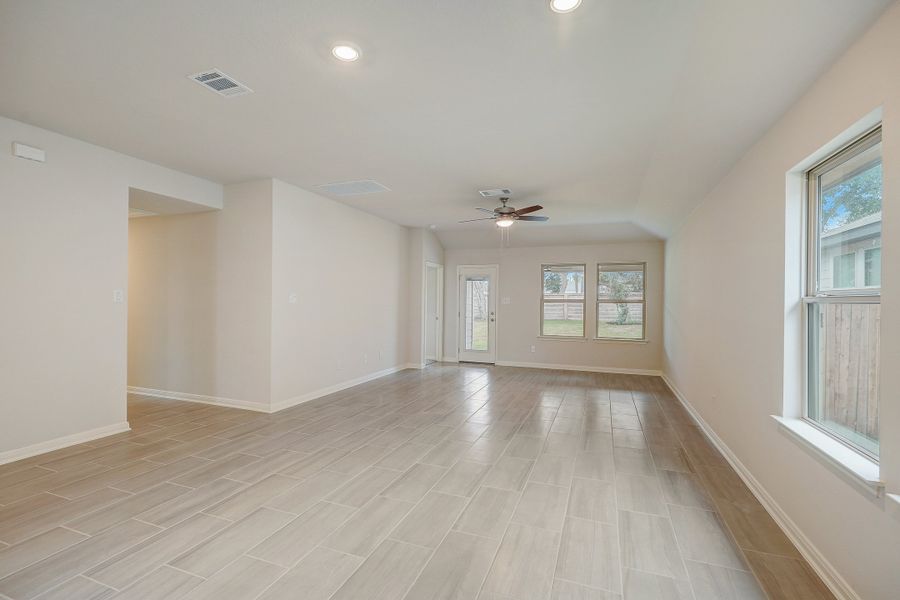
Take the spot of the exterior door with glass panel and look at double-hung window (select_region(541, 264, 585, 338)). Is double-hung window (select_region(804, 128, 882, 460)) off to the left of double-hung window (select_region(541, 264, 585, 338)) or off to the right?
right

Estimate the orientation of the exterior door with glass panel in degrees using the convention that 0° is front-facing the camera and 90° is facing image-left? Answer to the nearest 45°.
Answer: approximately 0°

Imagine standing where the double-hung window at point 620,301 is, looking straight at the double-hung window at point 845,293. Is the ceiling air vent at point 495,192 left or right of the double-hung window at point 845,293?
right

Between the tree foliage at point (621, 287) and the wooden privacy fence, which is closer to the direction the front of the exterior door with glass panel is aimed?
the wooden privacy fence

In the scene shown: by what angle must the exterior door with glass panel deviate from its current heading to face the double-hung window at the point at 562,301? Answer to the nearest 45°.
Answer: approximately 90° to its left

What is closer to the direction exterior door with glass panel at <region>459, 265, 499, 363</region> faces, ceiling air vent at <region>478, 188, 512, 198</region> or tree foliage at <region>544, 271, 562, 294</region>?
the ceiling air vent
